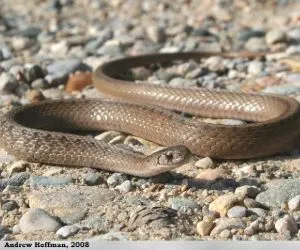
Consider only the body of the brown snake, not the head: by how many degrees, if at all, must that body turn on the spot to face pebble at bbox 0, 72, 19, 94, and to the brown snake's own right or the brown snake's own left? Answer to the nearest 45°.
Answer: approximately 135° to the brown snake's own left

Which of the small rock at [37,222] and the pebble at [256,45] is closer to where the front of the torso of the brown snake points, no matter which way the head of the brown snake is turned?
the pebble

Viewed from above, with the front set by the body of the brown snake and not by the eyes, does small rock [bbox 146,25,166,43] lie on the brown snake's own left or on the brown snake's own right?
on the brown snake's own left

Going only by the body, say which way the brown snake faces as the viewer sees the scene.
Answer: to the viewer's right

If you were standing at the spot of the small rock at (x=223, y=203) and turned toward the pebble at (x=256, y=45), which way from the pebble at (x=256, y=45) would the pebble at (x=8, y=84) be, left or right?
left

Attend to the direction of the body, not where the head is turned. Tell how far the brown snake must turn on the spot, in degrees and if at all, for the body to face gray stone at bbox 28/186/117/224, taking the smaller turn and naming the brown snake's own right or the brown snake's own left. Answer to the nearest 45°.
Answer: approximately 135° to the brown snake's own right

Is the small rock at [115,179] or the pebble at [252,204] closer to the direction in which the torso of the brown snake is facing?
the pebble

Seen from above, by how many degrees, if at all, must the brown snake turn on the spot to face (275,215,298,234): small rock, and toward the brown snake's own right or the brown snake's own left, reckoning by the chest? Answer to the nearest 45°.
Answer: approximately 45° to the brown snake's own right

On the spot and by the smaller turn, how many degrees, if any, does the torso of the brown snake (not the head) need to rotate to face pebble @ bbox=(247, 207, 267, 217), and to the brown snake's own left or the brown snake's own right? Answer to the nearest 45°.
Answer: approximately 45° to the brown snake's own right

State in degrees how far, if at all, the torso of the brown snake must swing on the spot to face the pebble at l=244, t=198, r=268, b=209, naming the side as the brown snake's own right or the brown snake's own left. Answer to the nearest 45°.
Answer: approximately 45° to the brown snake's own right

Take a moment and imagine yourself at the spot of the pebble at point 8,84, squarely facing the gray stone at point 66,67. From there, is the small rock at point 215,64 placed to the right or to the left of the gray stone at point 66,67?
right

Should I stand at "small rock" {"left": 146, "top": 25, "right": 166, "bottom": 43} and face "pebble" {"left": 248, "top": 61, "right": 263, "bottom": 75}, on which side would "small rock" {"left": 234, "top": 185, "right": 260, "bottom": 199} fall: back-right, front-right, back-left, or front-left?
front-right

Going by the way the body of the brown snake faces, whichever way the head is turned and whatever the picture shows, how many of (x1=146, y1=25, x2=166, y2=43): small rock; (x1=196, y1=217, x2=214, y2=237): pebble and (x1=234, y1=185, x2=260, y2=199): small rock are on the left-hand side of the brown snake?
1

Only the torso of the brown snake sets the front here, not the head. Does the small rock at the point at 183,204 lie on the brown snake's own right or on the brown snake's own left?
on the brown snake's own right
